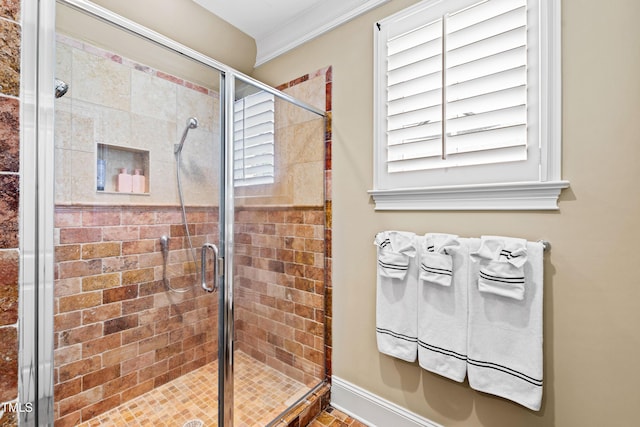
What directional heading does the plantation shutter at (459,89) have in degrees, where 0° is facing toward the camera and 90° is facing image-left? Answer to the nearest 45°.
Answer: approximately 45°

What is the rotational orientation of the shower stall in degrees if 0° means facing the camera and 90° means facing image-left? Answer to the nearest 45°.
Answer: approximately 315°
